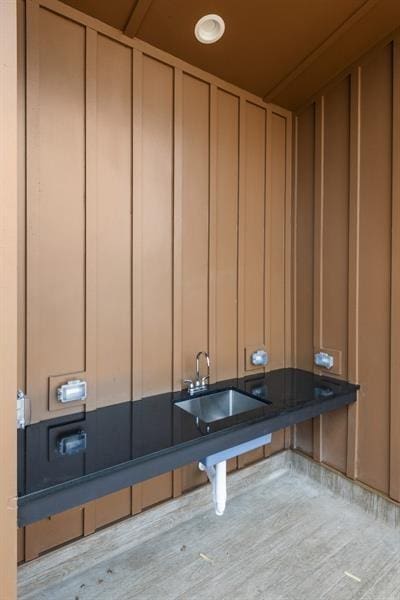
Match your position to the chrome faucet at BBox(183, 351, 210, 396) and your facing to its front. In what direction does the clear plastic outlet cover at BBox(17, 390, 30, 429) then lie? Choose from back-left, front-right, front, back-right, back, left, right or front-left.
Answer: right

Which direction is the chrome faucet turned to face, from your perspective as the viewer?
facing the viewer and to the right of the viewer

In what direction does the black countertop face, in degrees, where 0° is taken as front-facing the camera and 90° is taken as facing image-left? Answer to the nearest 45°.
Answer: approximately 315°
